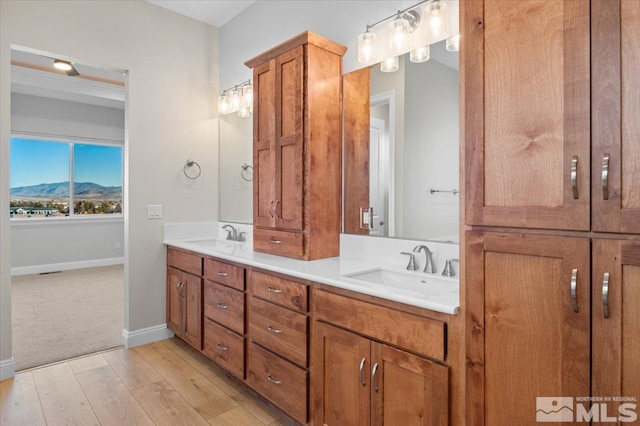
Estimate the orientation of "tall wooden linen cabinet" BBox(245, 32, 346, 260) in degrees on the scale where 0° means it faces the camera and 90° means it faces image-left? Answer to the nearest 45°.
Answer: approximately 45°

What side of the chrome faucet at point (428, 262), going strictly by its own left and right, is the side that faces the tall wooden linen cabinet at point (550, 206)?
left

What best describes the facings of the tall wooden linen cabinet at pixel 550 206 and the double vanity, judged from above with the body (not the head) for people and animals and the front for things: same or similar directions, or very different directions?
same or similar directions

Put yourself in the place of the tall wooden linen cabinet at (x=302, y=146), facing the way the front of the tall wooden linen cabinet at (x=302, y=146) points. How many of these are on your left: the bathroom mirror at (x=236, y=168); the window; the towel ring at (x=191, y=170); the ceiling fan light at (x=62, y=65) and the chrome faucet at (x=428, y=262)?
1

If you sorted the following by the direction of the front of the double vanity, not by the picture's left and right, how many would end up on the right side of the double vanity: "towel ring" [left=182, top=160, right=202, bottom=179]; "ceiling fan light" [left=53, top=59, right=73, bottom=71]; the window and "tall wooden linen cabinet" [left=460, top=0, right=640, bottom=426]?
3

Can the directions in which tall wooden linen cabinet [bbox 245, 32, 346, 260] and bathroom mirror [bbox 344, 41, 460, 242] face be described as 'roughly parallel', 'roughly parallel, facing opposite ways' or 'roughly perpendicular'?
roughly parallel

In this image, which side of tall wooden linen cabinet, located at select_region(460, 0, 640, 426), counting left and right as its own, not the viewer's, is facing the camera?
front

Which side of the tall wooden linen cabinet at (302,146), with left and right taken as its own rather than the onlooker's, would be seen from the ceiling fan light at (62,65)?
right

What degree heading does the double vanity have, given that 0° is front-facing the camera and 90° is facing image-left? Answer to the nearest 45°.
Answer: approximately 45°

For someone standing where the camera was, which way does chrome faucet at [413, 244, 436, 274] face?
facing the viewer and to the left of the viewer

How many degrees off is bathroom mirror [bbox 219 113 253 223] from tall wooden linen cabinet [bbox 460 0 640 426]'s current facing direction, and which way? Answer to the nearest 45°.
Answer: approximately 135° to its right
